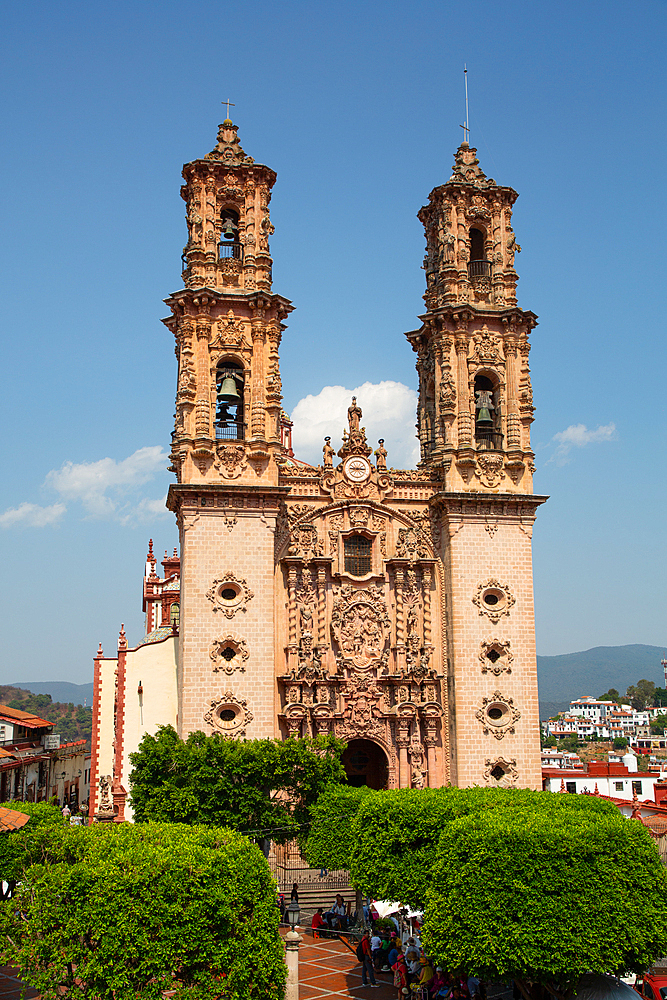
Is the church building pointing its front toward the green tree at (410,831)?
yes

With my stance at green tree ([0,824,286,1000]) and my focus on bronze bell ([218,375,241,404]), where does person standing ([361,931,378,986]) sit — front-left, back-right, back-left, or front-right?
front-right

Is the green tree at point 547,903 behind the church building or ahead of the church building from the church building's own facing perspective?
ahead

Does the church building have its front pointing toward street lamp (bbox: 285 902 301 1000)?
yes

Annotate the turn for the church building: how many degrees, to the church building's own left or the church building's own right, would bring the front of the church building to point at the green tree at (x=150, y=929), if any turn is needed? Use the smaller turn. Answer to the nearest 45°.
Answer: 0° — it already faces it

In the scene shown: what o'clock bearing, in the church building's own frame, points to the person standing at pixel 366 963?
The person standing is roughly at 12 o'clock from the church building.
